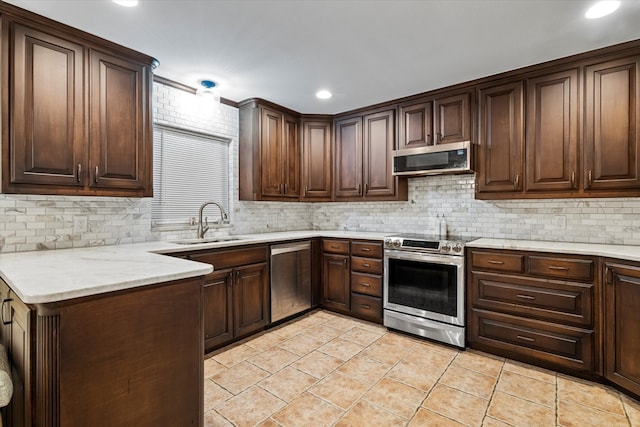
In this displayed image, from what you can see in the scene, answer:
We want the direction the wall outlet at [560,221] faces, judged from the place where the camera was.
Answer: facing the viewer

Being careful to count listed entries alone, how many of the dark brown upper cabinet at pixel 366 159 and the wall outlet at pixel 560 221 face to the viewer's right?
0

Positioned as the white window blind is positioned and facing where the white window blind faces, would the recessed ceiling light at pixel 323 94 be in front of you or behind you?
in front

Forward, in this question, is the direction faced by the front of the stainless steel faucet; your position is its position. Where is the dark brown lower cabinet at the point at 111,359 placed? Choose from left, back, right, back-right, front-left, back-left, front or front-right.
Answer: front-right

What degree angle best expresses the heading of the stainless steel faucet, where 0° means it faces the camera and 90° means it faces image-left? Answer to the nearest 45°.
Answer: approximately 315°

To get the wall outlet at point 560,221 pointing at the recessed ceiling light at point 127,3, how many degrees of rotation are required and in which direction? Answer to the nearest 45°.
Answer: approximately 45° to its right
